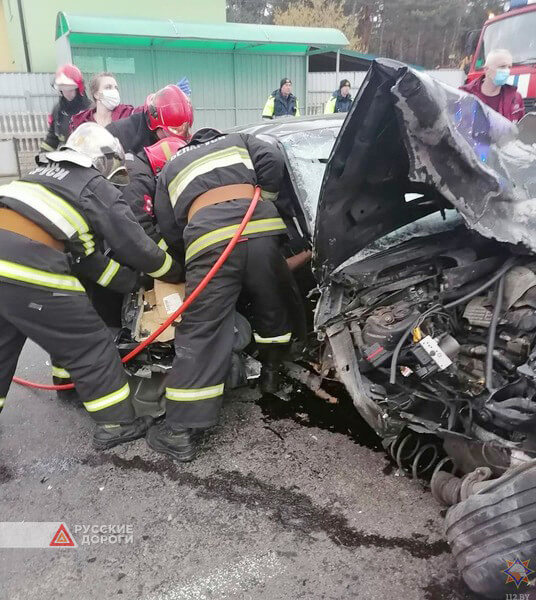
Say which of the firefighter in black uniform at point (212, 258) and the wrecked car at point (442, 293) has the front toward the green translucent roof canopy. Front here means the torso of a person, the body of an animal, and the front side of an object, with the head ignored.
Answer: the firefighter in black uniform

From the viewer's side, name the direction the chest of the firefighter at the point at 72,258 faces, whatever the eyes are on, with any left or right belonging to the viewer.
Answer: facing away from the viewer and to the right of the viewer

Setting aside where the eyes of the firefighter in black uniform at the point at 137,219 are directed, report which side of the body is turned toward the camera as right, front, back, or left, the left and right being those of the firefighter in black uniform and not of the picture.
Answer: right

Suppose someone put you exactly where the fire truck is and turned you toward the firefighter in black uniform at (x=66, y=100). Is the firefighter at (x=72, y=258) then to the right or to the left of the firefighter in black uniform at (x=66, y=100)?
left

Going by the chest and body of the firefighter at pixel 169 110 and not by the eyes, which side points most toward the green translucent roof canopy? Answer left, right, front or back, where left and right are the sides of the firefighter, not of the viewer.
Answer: left

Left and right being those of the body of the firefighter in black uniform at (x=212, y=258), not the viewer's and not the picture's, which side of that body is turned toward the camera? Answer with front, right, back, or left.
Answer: back

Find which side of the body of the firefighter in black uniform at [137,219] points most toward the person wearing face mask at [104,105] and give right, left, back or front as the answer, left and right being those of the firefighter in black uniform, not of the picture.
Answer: left

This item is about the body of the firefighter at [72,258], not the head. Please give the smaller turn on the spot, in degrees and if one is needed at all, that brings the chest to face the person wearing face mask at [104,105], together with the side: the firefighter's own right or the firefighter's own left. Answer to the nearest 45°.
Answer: approximately 45° to the firefighter's own left

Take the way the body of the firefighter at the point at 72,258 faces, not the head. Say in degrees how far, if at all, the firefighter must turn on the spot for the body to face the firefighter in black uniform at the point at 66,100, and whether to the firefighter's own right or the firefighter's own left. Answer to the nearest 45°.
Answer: approximately 45° to the firefighter's own left

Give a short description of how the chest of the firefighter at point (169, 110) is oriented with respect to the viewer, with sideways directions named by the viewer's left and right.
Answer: facing to the right of the viewer
